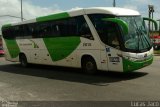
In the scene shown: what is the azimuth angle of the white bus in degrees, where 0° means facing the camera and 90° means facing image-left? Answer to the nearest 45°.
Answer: approximately 315°
